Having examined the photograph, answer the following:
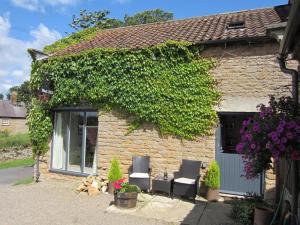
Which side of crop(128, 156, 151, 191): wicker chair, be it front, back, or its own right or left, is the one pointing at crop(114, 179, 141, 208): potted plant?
front

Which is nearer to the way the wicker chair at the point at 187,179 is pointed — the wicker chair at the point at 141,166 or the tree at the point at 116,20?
the wicker chair

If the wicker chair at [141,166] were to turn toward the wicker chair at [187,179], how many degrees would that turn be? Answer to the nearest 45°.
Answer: approximately 45° to its left

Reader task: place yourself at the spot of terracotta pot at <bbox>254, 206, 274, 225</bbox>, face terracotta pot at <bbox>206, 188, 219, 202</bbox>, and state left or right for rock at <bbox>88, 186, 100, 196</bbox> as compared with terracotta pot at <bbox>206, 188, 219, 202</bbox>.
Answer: left

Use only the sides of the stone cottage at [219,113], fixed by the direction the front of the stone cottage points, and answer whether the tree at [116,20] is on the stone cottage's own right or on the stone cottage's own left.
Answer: on the stone cottage's own right

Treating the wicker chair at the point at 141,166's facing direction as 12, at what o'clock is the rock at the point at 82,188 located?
The rock is roughly at 3 o'clock from the wicker chair.

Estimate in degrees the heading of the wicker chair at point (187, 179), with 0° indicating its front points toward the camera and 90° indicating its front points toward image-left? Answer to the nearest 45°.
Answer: approximately 45°

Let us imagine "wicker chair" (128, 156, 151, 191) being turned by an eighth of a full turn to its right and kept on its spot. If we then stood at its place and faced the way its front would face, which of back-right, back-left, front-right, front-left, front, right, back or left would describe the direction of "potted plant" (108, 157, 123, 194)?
front-right

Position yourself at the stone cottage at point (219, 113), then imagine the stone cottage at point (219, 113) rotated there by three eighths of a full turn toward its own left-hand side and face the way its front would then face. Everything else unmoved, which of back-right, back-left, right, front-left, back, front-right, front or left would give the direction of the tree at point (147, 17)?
left

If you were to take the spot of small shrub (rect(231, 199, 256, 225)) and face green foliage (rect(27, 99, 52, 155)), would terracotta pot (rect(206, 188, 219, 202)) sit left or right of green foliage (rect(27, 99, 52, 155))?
right

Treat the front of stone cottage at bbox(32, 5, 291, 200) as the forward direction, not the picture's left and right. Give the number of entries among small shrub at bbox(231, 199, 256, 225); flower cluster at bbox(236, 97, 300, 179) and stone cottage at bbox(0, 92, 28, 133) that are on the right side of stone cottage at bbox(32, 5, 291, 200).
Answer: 1

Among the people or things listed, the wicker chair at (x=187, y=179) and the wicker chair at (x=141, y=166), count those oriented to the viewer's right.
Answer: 0

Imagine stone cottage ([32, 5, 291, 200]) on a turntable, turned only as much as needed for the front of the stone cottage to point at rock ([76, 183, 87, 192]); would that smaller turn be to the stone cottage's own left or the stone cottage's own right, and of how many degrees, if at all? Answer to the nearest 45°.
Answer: approximately 45° to the stone cottage's own right
